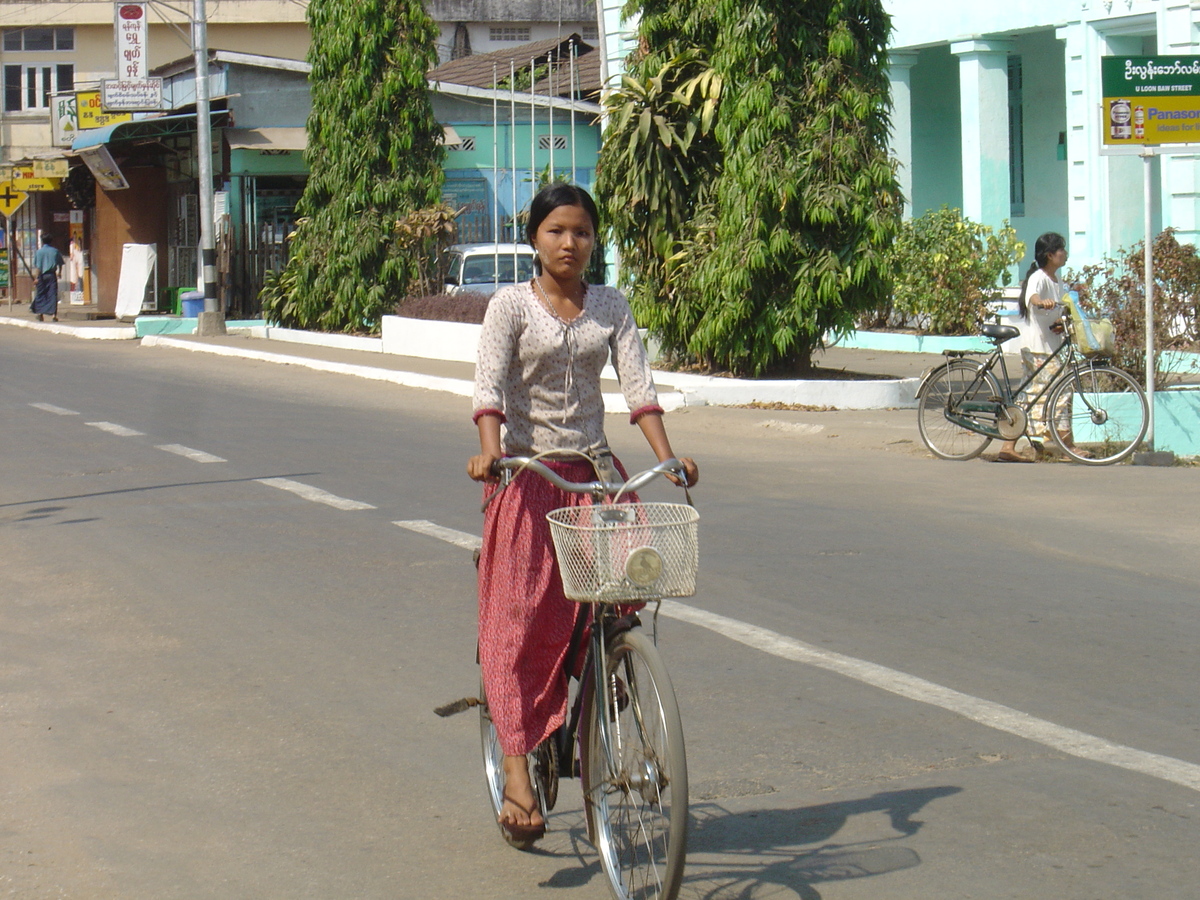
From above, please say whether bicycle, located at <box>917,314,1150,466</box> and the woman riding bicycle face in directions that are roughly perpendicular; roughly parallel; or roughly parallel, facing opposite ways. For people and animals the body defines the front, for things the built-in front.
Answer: roughly perpendicular

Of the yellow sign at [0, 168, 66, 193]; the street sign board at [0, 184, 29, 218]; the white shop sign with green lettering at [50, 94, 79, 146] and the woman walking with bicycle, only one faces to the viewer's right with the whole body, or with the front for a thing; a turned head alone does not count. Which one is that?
the woman walking with bicycle

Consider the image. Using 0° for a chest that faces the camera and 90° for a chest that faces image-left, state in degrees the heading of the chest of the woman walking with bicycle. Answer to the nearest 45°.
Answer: approximately 270°

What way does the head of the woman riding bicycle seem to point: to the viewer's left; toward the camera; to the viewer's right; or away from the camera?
toward the camera

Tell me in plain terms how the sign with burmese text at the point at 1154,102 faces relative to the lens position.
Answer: facing the viewer

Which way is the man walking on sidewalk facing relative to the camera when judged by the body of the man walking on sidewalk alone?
away from the camera

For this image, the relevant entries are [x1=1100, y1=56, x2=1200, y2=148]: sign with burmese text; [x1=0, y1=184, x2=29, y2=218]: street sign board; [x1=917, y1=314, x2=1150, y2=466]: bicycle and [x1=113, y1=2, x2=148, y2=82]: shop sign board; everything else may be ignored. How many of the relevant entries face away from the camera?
0

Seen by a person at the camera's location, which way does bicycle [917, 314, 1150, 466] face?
facing to the right of the viewer

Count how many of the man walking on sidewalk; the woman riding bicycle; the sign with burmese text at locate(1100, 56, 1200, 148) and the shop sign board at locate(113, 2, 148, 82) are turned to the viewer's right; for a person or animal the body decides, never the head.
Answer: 0

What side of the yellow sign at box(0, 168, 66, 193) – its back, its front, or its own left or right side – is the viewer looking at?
front

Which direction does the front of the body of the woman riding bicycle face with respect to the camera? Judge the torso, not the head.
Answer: toward the camera
